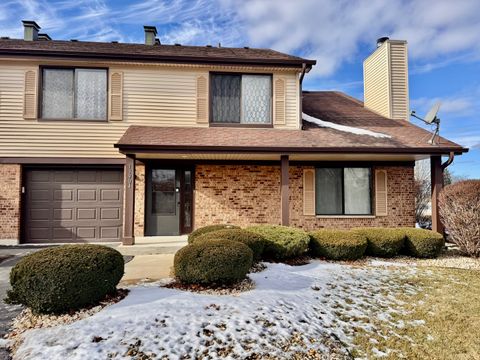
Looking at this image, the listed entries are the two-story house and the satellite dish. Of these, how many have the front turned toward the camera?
1

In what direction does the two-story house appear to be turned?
toward the camera

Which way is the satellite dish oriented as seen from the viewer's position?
to the viewer's left

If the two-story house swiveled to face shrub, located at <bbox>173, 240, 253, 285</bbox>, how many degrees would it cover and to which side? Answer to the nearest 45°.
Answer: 0° — it already faces it

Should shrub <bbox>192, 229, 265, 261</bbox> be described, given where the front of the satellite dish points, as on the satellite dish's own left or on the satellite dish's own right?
on the satellite dish's own left

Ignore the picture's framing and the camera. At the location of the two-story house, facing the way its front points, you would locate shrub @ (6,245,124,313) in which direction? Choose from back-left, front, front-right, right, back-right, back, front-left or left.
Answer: front

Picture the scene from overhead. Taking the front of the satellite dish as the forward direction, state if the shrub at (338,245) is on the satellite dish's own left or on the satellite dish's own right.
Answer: on the satellite dish's own left
